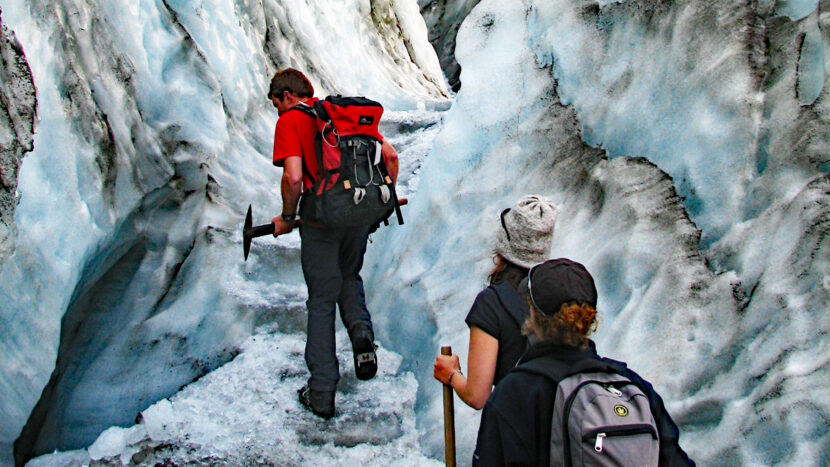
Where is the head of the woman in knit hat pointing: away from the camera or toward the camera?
away from the camera

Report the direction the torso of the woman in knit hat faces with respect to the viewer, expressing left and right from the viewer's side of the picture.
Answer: facing away from the viewer and to the left of the viewer

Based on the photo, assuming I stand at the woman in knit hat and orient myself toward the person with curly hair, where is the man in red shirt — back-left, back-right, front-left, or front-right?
back-right

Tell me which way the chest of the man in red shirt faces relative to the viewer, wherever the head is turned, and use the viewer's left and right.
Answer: facing away from the viewer and to the left of the viewer

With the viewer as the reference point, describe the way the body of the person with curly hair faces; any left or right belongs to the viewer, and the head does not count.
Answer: facing away from the viewer and to the left of the viewer

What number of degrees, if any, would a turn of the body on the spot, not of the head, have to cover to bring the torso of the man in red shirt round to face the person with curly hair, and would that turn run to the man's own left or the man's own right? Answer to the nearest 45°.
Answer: approximately 135° to the man's own left

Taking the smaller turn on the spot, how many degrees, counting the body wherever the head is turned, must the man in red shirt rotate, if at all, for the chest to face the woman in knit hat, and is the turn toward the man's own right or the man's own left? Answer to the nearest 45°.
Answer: approximately 135° to the man's own left

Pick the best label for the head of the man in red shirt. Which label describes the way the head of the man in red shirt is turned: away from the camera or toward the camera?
away from the camera
